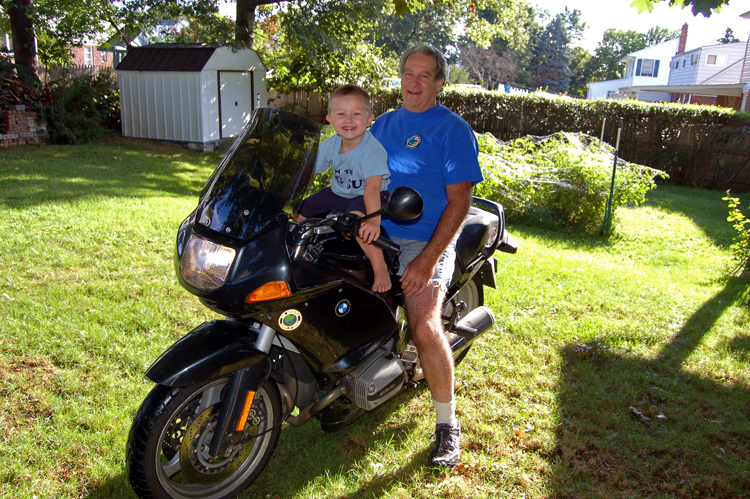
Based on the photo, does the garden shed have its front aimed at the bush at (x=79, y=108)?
no

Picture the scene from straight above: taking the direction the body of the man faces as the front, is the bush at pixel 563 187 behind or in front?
behind

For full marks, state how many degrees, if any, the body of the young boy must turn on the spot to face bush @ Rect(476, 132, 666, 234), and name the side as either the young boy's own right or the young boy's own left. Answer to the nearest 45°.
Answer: approximately 135° to the young boy's own left

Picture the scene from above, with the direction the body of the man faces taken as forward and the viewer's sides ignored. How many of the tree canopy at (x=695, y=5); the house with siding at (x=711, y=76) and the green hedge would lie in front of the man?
0

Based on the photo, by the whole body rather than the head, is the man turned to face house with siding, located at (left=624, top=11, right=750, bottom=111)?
no

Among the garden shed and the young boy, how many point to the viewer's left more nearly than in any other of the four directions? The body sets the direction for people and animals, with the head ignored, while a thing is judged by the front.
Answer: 0

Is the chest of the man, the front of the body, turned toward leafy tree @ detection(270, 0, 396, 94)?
no

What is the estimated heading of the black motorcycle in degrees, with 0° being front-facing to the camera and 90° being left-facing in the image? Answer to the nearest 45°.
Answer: approximately 45°

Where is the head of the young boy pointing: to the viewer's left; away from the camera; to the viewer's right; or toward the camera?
toward the camera

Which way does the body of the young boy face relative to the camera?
toward the camera

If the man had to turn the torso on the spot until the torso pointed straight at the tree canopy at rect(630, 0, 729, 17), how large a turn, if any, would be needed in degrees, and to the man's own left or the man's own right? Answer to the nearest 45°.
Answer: approximately 180°

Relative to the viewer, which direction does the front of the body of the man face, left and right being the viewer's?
facing the viewer and to the left of the viewer

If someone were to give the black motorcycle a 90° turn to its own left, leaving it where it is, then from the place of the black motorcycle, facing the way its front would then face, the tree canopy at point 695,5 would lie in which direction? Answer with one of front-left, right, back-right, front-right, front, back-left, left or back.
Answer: left

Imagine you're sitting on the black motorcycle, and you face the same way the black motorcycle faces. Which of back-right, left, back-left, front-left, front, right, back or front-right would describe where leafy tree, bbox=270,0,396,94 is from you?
back-right

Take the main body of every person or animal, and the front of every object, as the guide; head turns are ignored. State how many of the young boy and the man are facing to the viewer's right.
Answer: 0

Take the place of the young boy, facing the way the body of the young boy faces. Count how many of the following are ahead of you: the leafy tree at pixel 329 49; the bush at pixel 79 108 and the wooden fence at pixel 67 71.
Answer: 0

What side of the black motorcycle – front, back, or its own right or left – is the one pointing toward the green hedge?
back

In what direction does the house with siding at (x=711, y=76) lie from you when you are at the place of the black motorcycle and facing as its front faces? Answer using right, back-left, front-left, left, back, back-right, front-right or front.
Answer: back
